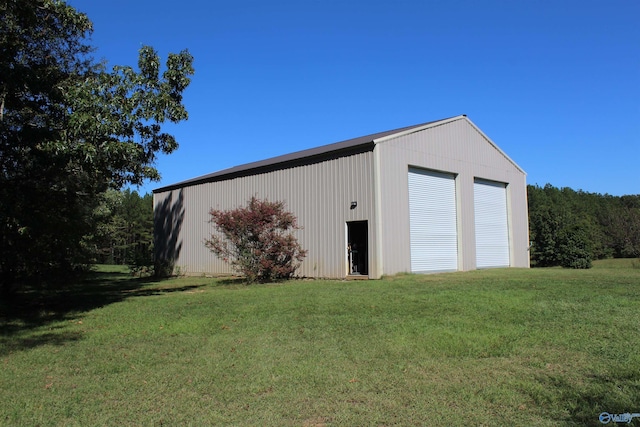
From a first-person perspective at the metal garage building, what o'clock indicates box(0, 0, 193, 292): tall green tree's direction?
The tall green tree is roughly at 3 o'clock from the metal garage building.

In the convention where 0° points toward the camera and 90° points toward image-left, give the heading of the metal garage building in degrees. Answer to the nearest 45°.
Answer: approximately 315°
